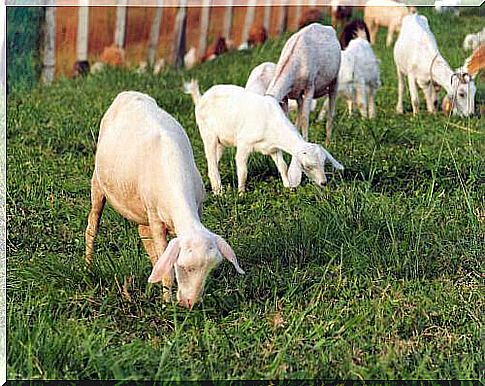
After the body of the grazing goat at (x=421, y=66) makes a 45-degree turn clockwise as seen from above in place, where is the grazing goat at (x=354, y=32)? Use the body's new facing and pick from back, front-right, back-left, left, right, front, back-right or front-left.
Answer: back-right

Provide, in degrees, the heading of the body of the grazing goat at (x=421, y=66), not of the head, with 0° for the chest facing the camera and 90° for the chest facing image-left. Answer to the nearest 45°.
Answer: approximately 315°

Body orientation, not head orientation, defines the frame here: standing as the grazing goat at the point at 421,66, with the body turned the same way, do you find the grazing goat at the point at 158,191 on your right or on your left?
on your right

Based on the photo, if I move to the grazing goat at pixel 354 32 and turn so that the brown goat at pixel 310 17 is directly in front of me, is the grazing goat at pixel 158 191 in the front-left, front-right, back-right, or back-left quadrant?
back-left

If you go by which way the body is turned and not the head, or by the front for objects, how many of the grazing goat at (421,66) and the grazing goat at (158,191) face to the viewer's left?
0

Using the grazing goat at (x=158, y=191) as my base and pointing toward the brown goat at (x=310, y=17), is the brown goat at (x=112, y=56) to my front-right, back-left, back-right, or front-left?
front-left
